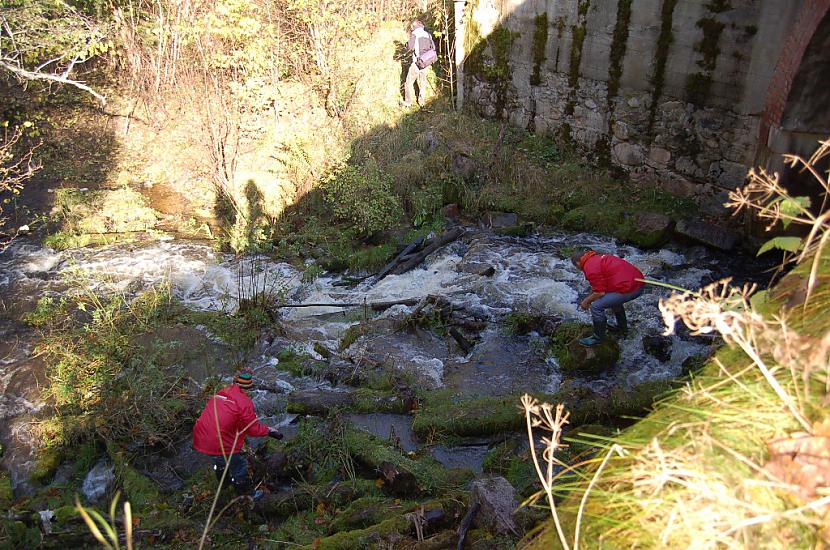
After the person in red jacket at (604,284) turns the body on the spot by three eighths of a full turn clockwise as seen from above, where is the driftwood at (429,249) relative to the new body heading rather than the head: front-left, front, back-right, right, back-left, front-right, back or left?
left

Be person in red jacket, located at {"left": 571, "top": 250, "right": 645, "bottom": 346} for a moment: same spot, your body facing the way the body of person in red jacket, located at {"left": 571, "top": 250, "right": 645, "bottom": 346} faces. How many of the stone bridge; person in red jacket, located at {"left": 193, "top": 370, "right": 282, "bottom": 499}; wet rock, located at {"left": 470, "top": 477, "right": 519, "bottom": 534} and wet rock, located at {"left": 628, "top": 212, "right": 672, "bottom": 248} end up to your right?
2

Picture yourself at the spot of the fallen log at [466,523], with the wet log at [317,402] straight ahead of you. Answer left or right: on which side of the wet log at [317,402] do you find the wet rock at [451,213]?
right

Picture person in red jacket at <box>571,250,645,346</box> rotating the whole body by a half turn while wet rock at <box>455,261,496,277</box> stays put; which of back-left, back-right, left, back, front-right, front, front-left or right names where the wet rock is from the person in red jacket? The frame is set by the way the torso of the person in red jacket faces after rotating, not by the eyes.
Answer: back-left

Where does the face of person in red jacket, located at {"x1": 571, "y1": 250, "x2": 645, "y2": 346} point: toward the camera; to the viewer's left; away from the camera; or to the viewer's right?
to the viewer's left

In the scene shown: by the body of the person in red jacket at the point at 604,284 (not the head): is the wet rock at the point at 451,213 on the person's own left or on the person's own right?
on the person's own right

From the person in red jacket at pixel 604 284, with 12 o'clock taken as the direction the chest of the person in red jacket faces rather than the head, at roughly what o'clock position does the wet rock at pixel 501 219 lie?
The wet rock is roughly at 2 o'clock from the person in red jacket.

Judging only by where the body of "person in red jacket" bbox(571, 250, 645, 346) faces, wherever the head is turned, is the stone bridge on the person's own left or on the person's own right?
on the person's own right

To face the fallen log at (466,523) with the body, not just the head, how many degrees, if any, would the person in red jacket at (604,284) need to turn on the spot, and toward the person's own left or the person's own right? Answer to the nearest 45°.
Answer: approximately 90° to the person's own left

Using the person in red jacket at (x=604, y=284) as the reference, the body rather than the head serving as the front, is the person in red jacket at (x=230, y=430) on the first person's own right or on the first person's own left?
on the first person's own left

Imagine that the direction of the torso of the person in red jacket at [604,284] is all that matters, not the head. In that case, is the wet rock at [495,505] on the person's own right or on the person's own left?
on the person's own left

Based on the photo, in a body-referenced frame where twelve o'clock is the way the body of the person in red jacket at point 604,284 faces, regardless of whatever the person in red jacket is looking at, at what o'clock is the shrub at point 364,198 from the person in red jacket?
The shrub is roughly at 1 o'clock from the person in red jacket.

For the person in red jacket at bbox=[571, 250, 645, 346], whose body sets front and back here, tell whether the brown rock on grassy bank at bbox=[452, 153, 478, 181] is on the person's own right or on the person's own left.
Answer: on the person's own right

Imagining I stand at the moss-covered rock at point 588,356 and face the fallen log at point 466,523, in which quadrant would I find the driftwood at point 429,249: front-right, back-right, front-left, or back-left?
back-right

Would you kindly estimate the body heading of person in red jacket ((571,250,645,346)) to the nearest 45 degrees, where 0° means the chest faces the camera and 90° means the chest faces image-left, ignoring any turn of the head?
approximately 90°

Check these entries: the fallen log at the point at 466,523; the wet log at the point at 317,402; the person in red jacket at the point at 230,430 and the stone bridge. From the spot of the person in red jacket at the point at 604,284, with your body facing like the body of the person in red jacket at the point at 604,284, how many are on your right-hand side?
1

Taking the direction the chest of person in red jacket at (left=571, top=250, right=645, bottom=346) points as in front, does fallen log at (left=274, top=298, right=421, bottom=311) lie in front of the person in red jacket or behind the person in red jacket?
in front

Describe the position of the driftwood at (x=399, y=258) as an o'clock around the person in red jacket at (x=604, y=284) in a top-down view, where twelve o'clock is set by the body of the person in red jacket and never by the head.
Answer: The driftwood is roughly at 1 o'clock from the person in red jacket.

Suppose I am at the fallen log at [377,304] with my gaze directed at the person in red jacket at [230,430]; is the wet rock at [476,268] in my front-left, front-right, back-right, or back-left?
back-left

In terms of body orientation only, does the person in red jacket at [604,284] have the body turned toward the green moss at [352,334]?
yes

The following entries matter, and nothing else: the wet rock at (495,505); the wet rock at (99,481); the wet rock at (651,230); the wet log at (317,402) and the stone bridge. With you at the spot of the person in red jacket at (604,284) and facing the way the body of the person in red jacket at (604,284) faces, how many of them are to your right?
2
